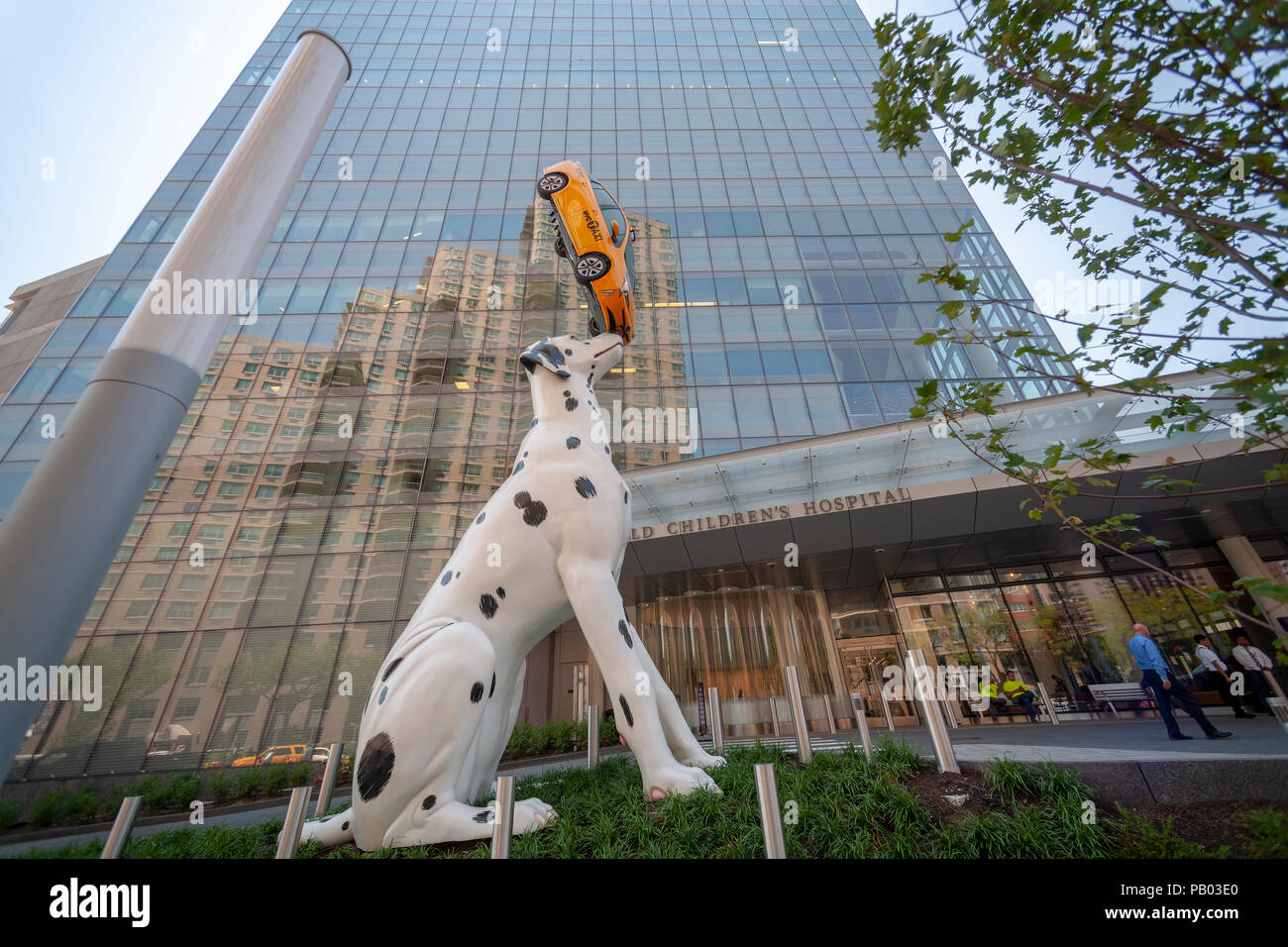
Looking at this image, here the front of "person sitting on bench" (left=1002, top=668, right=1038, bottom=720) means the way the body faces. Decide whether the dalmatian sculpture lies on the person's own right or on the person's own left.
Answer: on the person's own right

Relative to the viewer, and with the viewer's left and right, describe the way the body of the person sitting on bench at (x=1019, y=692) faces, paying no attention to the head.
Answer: facing the viewer and to the right of the viewer

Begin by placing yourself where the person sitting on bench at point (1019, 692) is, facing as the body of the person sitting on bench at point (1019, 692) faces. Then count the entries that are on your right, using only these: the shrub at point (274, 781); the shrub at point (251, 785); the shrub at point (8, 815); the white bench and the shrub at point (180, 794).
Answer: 4

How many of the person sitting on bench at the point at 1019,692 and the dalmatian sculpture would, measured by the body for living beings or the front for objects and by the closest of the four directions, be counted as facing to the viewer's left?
0

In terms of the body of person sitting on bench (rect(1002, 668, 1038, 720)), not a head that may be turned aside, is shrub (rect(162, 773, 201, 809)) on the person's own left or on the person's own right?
on the person's own right

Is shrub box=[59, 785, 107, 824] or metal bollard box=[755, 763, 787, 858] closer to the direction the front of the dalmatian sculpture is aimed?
the metal bollard

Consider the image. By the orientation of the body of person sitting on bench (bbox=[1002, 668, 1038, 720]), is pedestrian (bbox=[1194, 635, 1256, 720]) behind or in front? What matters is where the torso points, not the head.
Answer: in front

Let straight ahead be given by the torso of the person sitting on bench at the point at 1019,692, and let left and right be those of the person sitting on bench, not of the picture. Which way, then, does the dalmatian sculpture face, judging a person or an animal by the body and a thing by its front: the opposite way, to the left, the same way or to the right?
to the left

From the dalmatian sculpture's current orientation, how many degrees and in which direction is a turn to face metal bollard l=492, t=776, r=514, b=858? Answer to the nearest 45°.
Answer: approximately 90° to its right

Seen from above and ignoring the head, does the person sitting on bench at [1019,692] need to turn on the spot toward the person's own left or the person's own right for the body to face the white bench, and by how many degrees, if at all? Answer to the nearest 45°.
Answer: approximately 45° to the person's own left

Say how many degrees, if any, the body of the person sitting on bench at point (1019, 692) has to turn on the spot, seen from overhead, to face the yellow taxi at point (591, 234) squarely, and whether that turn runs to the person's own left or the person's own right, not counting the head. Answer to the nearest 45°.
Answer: approximately 45° to the person's own right

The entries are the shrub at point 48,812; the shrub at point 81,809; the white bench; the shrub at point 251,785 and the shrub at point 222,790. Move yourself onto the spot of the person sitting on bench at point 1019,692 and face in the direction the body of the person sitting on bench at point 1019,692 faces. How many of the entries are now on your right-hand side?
4

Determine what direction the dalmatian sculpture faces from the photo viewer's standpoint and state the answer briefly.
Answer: facing to the right of the viewer

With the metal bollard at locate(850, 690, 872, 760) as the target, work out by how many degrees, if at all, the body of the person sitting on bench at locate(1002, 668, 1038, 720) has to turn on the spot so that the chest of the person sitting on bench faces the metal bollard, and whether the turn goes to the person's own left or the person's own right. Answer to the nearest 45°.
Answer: approximately 45° to the person's own right
